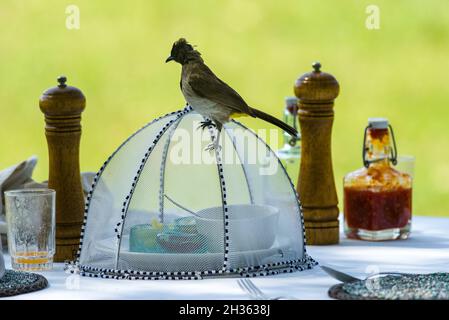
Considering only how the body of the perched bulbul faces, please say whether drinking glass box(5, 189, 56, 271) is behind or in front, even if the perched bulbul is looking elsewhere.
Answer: in front

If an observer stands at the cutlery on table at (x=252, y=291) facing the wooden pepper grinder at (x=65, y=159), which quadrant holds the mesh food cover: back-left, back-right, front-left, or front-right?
front-right

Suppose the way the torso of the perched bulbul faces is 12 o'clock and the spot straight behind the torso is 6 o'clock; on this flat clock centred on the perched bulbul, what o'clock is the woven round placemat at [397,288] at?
The woven round placemat is roughly at 7 o'clock from the perched bulbul.

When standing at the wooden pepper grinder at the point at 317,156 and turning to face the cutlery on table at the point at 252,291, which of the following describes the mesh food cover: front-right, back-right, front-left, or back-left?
front-right

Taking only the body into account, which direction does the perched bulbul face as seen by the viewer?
to the viewer's left

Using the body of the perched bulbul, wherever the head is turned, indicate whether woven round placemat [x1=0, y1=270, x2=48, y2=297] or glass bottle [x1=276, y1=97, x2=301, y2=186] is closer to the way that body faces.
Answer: the woven round placemat
